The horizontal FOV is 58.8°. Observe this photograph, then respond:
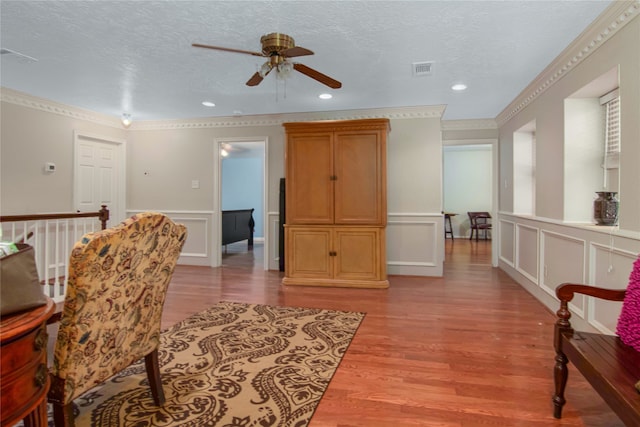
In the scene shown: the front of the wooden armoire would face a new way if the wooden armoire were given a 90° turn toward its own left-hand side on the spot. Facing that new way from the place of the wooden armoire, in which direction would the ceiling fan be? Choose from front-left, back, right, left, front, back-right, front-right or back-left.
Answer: right

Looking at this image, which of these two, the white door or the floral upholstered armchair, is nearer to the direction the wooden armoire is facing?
the floral upholstered armchair

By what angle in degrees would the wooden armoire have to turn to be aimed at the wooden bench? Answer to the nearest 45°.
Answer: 0° — it already faces it

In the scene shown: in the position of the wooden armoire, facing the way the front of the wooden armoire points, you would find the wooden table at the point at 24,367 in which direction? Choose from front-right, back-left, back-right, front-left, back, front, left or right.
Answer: front

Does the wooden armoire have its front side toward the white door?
no

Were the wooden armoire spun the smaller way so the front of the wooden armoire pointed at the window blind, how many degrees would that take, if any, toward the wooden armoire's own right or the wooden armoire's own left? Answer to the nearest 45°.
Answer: approximately 45° to the wooden armoire's own left

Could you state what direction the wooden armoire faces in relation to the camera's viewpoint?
facing the viewer

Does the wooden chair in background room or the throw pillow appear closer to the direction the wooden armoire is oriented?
the throw pillow

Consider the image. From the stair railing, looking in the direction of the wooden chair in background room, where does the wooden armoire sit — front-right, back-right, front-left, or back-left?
front-right

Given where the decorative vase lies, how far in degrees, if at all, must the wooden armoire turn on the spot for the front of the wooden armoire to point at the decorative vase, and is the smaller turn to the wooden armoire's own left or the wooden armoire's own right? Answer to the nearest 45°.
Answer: approximately 45° to the wooden armoire's own left

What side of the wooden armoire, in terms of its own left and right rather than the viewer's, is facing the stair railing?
right

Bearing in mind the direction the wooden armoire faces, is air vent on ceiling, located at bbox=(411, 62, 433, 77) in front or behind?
in front

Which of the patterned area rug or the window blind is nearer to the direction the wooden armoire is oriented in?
the patterned area rug

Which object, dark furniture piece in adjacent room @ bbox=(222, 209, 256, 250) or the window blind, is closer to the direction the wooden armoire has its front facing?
the window blind

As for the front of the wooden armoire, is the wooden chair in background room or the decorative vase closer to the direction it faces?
the decorative vase

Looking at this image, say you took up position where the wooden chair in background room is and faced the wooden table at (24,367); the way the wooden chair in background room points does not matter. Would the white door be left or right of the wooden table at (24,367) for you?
right
